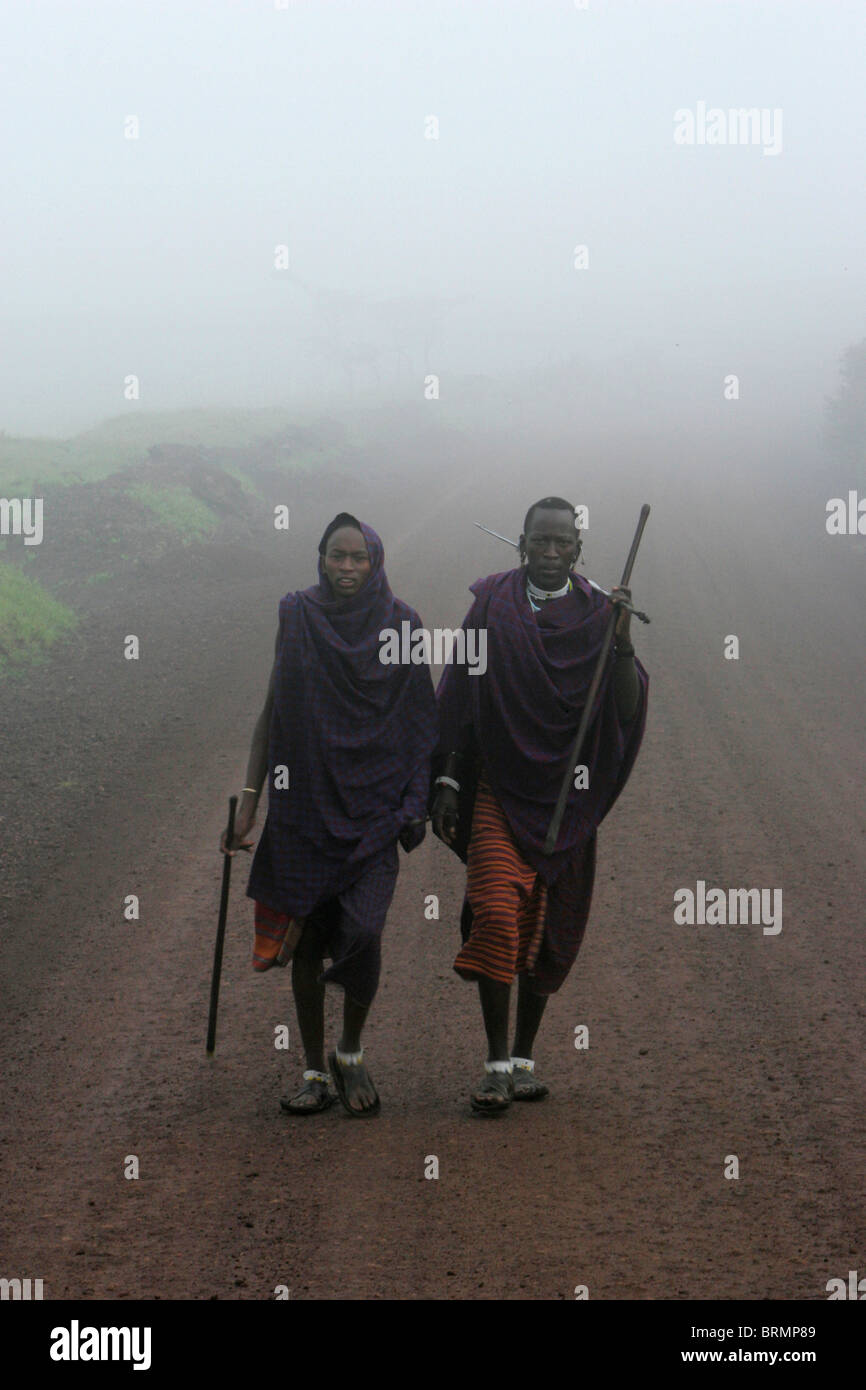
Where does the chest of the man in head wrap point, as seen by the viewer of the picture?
toward the camera

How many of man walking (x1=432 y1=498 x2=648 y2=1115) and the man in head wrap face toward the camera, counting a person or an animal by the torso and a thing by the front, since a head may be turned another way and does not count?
2

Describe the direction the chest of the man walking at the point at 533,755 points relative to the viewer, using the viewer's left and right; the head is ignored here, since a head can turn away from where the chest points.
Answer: facing the viewer
